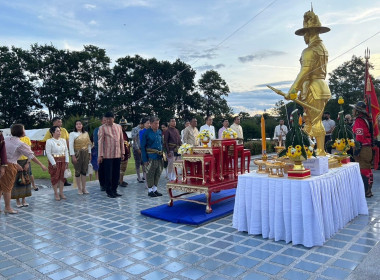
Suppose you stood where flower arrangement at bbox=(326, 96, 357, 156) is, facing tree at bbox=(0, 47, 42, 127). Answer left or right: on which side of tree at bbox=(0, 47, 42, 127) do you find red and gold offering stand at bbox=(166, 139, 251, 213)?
left

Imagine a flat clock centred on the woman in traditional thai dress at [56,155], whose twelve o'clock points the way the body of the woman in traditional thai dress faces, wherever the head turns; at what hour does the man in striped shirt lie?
The man in striped shirt is roughly at 11 o'clock from the woman in traditional thai dress.

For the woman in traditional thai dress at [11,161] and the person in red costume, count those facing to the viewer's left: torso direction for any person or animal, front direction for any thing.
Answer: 1

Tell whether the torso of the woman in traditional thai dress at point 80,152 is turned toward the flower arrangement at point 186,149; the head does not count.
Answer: yes

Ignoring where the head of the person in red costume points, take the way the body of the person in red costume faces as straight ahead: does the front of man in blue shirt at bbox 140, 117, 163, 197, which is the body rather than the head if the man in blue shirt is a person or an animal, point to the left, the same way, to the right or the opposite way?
the opposite way

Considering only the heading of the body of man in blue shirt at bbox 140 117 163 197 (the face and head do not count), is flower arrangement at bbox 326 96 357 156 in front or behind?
in front

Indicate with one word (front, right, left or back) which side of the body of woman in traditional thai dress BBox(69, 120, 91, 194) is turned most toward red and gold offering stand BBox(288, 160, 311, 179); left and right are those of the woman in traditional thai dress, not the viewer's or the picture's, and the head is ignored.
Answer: front

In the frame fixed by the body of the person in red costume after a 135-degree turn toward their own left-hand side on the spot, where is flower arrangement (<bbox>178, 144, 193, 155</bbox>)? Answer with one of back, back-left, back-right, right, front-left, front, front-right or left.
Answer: right

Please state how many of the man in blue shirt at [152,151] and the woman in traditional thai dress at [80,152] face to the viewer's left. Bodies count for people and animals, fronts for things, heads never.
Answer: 0

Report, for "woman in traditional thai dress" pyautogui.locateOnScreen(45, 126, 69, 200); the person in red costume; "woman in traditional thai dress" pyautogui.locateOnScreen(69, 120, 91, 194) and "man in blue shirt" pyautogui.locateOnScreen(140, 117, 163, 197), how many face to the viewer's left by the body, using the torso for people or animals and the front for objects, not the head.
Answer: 1

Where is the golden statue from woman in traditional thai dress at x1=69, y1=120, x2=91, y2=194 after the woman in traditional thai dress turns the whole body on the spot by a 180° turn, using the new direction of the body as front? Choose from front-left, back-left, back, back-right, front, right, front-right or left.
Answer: back

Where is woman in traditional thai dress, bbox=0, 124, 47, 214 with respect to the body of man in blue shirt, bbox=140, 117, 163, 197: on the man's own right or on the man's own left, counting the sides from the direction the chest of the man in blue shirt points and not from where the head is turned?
on the man's own right

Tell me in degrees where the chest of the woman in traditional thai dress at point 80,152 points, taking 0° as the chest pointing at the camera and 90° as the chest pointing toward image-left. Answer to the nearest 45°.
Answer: approximately 315°
